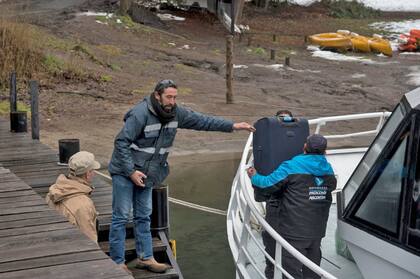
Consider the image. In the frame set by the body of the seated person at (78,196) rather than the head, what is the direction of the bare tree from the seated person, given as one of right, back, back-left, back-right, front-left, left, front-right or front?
front-left

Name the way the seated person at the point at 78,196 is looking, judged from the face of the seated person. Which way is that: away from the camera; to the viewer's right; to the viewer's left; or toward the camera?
to the viewer's right

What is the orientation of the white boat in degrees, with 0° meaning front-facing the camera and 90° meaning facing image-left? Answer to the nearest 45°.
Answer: approximately 135°

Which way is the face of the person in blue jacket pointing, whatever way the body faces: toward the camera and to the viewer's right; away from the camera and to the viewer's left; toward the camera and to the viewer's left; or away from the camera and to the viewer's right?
away from the camera and to the viewer's left

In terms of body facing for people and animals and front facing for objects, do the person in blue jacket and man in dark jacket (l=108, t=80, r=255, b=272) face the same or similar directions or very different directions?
very different directions

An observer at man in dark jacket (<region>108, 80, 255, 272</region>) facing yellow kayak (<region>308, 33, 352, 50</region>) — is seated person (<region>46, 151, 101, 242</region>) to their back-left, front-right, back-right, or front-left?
back-left

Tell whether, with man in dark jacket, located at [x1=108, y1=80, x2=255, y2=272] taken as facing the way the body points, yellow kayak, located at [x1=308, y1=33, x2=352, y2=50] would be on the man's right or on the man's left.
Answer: on the man's left
